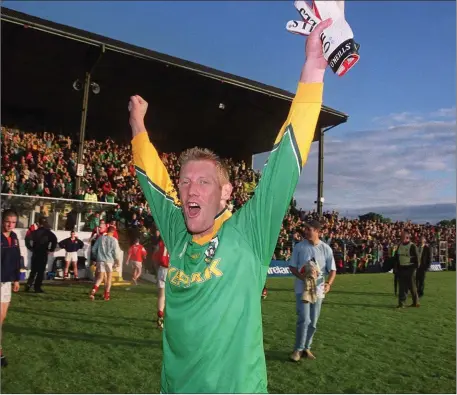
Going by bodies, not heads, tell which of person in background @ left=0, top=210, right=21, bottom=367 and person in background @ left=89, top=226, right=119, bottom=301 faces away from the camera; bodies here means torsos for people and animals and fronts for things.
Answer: person in background @ left=89, top=226, right=119, bottom=301

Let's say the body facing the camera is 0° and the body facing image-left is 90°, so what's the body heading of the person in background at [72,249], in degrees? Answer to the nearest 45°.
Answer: approximately 0°

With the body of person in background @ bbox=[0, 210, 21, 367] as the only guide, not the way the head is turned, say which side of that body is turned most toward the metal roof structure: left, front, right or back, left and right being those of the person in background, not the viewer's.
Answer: back

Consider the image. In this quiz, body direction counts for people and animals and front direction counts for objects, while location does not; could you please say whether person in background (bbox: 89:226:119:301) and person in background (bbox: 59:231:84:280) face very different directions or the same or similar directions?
very different directions

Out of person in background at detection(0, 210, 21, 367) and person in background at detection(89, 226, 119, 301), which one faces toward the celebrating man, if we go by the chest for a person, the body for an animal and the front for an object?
person in background at detection(0, 210, 21, 367)

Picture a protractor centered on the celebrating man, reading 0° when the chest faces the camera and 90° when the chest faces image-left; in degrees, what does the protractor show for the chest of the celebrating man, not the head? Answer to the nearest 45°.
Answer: approximately 45°

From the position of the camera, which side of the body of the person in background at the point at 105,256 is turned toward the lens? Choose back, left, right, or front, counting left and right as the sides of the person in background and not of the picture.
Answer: back
